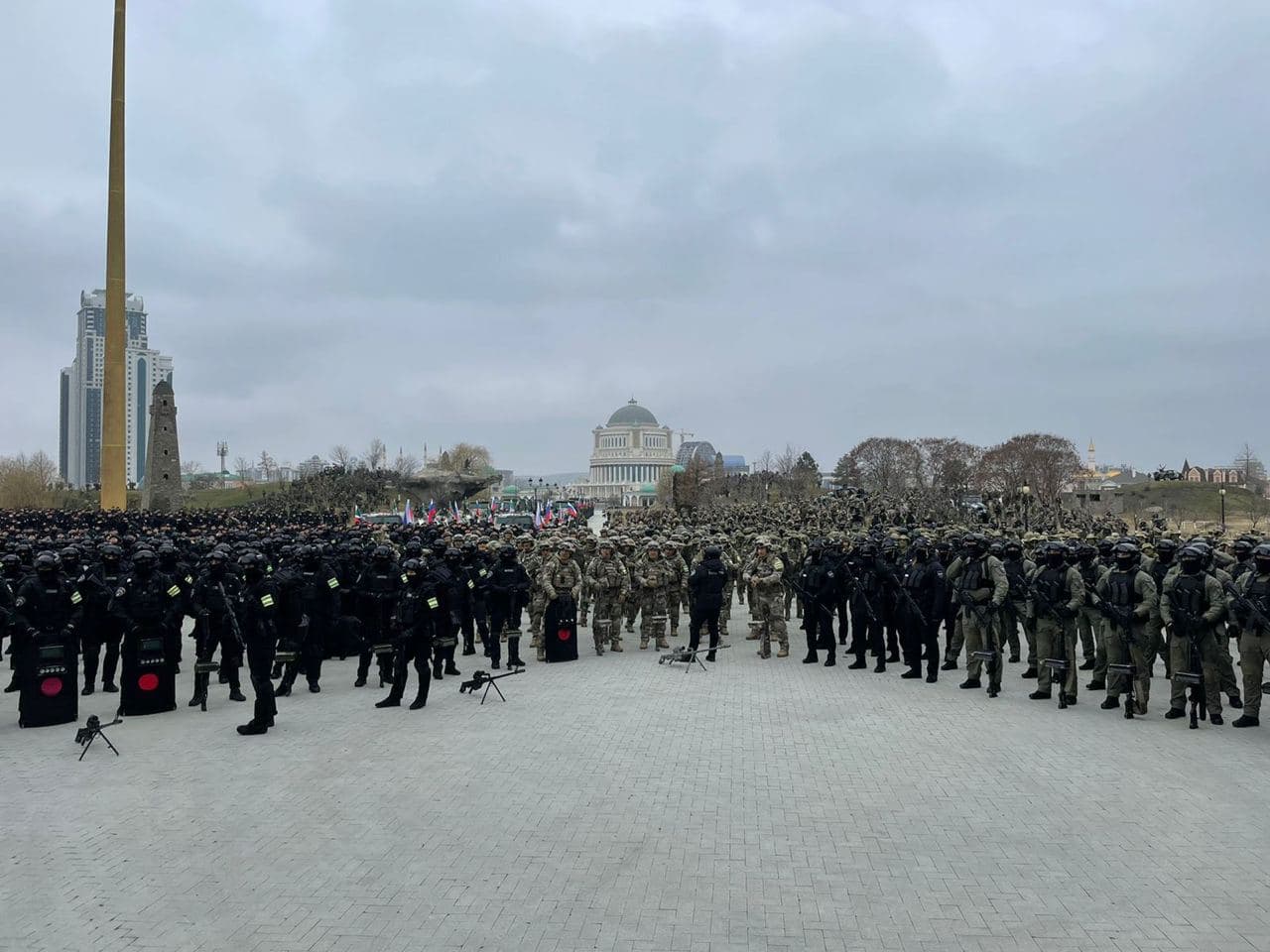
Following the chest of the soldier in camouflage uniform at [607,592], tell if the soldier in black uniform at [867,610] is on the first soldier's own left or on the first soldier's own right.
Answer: on the first soldier's own left

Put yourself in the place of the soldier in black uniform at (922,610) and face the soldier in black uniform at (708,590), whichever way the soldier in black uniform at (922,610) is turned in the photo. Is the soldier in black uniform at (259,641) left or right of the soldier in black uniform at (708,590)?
left

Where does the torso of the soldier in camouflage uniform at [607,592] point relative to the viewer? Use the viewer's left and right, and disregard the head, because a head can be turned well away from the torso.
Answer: facing the viewer

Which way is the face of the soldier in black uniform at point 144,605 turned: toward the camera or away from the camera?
toward the camera

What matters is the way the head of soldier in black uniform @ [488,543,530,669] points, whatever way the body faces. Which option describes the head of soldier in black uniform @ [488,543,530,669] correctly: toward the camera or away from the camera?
toward the camera

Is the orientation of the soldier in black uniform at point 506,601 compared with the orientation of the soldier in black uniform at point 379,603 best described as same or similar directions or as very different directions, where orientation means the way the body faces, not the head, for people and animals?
same or similar directions

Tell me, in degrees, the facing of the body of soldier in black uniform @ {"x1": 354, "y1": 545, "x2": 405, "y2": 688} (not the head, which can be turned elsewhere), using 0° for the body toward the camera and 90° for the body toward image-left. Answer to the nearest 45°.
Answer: approximately 0°

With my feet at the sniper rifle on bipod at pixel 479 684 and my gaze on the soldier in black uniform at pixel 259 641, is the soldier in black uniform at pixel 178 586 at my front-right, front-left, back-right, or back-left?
front-right

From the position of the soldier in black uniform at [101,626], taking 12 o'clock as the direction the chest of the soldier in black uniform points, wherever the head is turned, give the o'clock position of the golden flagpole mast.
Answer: The golden flagpole mast is roughly at 6 o'clock from the soldier in black uniform.

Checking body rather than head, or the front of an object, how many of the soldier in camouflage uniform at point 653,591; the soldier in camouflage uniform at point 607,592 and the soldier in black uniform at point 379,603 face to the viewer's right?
0

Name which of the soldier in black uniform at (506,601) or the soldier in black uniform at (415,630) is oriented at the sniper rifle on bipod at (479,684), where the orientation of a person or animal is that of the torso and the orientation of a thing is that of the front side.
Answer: the soldier in black uniform at (506,601)

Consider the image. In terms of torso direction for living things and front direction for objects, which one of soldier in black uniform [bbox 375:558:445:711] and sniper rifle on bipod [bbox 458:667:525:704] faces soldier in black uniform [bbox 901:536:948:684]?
the sniper rifle on bipod

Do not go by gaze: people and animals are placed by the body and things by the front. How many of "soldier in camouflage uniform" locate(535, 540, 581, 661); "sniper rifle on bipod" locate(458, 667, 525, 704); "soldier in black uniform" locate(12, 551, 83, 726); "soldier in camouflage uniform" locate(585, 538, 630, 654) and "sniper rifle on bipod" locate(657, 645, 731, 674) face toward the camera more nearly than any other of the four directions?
3

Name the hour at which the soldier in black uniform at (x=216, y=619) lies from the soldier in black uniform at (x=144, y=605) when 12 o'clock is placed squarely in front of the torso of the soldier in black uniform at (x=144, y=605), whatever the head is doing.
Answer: the soldier in black uniform at (x=216, y=619) is roughly at 8 o'clock from the soldier in black uniform at (x=144, y=605).

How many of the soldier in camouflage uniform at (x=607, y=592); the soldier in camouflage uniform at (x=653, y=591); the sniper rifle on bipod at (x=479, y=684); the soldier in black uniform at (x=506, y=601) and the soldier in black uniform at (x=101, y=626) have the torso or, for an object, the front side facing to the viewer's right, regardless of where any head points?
1

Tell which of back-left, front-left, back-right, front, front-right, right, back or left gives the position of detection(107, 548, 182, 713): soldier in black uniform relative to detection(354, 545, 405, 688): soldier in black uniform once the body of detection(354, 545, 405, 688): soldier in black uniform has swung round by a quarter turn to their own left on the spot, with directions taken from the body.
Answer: back-right

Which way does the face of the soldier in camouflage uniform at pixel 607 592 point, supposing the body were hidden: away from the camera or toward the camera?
toward the camera

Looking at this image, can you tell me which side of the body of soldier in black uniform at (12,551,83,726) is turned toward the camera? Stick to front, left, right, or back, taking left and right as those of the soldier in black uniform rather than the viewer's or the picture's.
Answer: front
